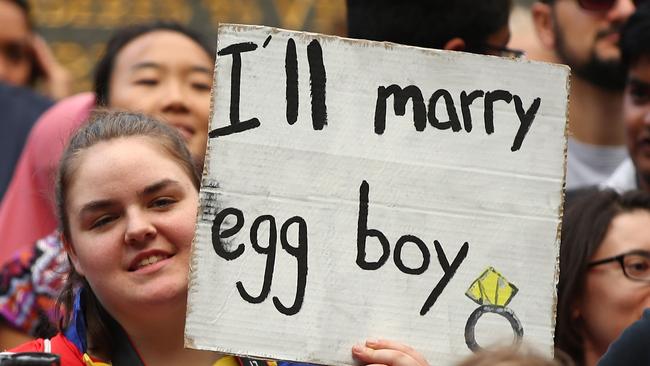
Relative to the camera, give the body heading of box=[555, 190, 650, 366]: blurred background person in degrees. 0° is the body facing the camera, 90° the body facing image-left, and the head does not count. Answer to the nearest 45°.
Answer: approximately 315°

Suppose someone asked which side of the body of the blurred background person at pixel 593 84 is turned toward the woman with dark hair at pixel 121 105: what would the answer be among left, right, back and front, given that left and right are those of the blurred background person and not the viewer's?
right

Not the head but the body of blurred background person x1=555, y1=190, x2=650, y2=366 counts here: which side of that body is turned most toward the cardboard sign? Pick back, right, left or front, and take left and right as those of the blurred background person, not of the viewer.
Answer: right

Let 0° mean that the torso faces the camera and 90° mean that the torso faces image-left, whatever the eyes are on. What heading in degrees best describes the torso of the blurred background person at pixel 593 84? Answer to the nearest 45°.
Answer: approximately 315°
